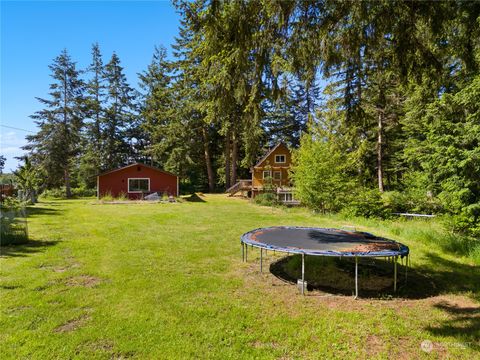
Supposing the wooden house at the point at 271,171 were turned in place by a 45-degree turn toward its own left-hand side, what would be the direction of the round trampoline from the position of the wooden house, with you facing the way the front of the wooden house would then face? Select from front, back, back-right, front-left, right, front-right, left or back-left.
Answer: front-right

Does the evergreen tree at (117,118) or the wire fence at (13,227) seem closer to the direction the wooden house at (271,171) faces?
the wire fence

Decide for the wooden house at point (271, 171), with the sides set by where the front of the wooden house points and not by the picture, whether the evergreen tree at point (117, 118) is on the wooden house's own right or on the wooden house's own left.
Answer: on the wooden house's own right

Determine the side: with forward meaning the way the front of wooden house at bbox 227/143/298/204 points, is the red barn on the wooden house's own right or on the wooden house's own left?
on the wooden house's own right

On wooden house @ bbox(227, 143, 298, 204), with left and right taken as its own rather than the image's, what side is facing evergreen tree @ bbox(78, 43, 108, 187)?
right

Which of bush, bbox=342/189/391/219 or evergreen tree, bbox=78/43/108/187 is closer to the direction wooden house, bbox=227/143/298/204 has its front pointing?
the bush

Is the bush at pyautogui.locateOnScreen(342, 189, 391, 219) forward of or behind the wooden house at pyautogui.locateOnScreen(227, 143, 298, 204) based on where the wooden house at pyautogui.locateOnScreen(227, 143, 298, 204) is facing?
forward

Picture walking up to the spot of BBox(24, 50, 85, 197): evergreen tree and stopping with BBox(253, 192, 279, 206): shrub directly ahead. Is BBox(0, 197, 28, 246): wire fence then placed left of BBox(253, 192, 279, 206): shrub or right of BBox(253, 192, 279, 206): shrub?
right

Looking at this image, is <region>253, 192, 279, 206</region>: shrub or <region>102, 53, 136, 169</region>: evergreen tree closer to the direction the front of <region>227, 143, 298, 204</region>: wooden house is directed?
the shrub

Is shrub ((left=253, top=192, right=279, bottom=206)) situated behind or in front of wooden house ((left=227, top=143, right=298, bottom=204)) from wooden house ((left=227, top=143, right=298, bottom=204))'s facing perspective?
in front

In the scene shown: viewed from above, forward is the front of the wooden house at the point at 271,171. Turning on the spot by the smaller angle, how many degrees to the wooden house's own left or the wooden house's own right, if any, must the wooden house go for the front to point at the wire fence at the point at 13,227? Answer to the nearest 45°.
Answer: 0° — it already faces it

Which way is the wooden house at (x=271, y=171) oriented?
toward the camera
